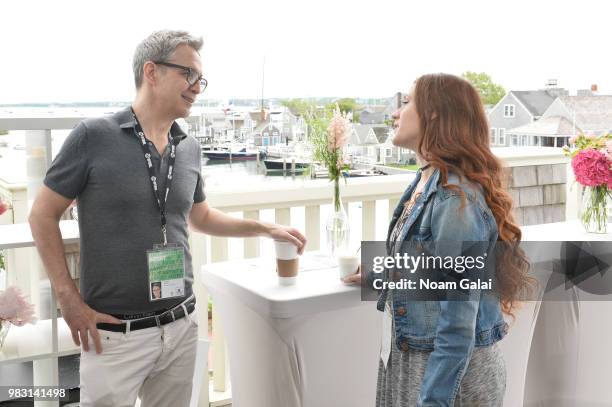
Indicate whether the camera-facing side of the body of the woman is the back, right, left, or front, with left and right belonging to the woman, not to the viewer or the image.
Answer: left

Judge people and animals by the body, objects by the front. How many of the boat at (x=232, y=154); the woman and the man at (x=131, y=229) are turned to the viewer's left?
2

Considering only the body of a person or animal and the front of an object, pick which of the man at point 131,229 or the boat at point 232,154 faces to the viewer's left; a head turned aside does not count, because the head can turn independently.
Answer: the boat

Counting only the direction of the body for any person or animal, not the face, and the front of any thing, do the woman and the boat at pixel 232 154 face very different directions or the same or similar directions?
same or similar directions

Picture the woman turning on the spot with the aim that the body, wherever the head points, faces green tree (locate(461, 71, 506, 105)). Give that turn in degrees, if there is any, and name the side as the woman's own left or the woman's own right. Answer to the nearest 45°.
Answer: approximately 90° to the woman's own right

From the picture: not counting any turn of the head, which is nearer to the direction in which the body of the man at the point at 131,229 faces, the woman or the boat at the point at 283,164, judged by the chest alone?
the woman

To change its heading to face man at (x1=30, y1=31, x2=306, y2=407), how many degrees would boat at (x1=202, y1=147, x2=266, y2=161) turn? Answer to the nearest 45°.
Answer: approximately 90° to its left

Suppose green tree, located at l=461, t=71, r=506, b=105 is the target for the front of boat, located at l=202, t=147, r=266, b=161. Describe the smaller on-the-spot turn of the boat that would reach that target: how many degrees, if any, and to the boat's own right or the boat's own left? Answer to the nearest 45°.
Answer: approximately 135° to the boat's own right

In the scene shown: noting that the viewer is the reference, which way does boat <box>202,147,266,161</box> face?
facing to the left of the viewer

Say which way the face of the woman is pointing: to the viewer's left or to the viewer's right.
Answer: to the viewer's left

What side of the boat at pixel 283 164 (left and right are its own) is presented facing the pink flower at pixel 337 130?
left

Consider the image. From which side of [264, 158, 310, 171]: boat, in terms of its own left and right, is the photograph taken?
left
